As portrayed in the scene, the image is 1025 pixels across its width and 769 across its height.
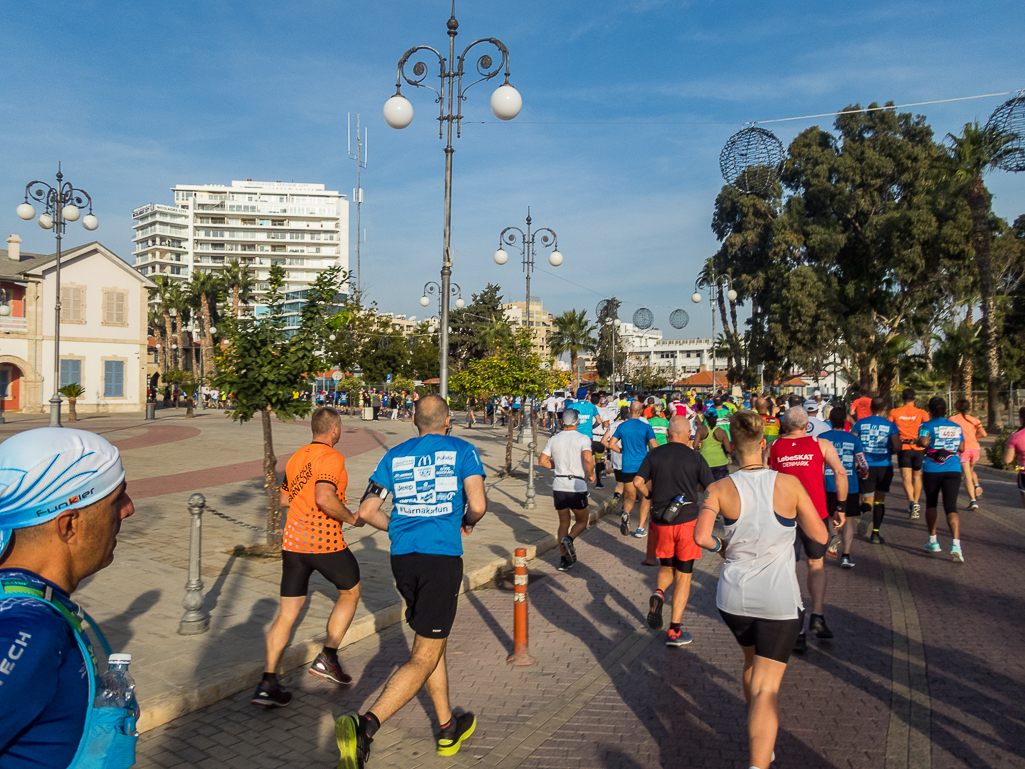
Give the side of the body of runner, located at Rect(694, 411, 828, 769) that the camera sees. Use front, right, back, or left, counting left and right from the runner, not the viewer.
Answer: back

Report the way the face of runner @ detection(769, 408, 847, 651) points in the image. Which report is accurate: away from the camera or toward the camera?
away from the camera

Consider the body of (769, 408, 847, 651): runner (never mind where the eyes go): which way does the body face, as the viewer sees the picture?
away from the camera

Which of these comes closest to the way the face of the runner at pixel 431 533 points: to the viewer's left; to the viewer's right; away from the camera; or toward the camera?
away from the camera

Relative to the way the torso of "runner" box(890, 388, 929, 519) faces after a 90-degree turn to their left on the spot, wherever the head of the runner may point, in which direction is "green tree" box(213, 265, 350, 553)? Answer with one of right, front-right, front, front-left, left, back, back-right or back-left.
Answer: front-left

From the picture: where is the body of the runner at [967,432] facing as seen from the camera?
away from the camera

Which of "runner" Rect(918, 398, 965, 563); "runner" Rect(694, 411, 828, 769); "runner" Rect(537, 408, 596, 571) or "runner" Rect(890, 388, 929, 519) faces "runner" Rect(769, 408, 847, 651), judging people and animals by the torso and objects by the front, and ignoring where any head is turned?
"runner" Rect(694, 411, 828, 769)

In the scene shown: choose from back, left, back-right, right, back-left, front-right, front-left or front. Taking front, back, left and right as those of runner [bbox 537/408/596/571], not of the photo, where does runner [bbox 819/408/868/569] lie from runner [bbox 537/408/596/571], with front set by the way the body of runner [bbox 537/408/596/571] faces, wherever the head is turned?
right

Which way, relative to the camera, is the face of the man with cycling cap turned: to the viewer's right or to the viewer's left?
to the viewer's right

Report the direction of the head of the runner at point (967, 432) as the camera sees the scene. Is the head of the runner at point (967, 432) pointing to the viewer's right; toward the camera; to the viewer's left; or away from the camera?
away from the camera

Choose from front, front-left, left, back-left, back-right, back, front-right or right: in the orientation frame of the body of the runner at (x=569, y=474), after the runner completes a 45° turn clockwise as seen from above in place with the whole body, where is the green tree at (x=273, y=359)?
back-left

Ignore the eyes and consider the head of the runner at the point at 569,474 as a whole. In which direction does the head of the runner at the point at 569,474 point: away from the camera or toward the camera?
away from the camera

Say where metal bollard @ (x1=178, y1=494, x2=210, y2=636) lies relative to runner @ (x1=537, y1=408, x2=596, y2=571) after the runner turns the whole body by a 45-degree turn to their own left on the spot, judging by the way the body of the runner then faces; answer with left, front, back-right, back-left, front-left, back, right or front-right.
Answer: left

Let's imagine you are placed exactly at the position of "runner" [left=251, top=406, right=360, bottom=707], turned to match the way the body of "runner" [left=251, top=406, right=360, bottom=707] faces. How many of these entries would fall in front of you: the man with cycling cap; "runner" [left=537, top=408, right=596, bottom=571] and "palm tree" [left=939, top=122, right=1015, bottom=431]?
2

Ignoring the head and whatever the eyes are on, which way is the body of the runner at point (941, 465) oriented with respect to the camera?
away from the camera

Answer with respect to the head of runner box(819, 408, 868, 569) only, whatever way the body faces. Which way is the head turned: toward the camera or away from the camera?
away from the camera

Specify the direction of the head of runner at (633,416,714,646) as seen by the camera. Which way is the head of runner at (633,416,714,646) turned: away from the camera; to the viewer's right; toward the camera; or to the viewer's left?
away from the camera

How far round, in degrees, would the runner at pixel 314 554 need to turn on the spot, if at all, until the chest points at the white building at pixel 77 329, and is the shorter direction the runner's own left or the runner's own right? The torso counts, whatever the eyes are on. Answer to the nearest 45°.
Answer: approximately 45° to the runner's own left

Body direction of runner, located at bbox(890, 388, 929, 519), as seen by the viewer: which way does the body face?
away from the camera

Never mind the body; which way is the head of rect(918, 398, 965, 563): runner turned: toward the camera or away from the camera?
away from the camera
